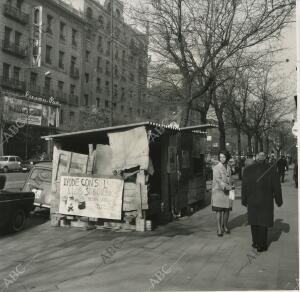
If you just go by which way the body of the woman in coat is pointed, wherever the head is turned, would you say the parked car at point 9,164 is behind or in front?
behind

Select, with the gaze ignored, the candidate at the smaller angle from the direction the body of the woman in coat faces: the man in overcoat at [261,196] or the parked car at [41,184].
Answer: the man in overcoat

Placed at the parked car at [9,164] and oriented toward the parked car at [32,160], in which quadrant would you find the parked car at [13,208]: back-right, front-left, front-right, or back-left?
back-right

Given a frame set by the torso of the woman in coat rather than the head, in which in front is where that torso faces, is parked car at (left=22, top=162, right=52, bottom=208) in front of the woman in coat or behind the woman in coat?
behind

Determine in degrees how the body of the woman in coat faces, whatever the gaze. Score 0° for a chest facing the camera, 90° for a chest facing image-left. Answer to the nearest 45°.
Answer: approximately 315°

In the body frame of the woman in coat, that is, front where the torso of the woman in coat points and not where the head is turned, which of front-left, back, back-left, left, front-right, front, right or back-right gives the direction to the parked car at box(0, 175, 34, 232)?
back-right

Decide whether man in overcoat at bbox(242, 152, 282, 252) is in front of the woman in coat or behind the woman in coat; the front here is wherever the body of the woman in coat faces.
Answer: in front
